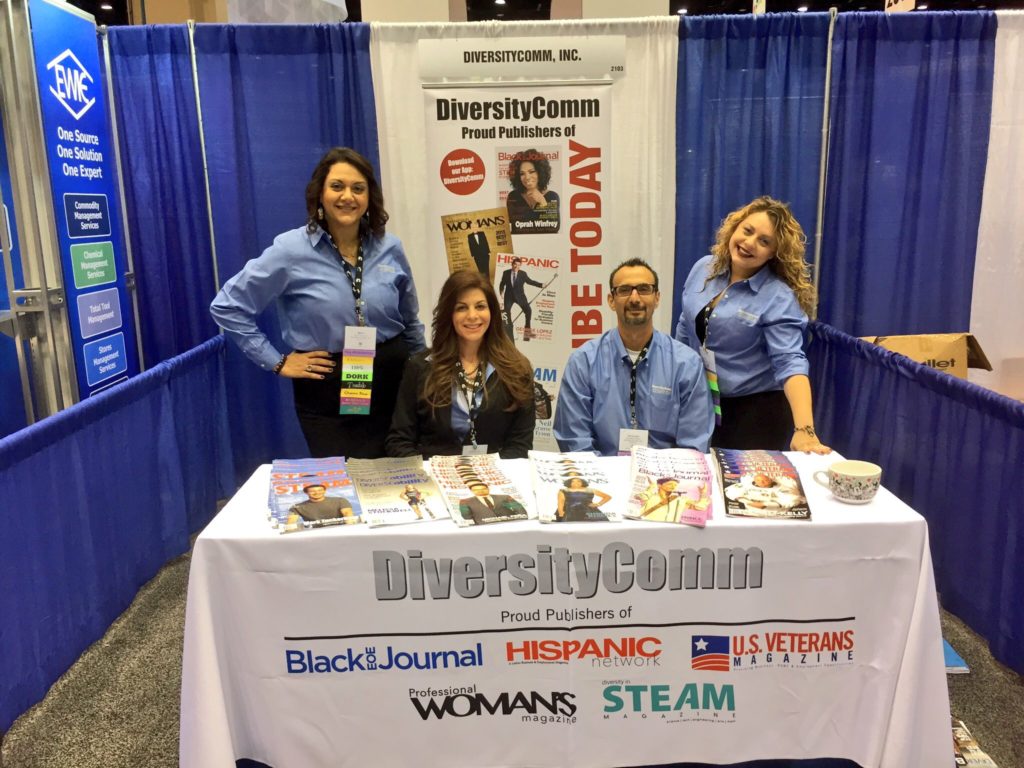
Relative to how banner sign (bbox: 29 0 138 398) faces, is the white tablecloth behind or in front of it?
in front

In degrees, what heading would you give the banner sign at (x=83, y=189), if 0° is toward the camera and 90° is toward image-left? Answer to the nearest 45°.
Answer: approximately 315°

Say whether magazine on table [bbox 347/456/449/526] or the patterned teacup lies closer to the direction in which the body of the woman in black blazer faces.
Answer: the magazine on table

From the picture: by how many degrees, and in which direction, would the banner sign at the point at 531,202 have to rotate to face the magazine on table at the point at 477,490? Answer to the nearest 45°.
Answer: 0° — it already faces it

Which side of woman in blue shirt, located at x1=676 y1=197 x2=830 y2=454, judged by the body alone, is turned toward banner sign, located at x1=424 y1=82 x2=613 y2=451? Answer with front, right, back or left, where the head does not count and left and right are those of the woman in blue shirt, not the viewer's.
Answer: right

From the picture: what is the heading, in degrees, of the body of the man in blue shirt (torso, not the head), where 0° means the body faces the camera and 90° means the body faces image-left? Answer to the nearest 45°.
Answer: approximately 0°

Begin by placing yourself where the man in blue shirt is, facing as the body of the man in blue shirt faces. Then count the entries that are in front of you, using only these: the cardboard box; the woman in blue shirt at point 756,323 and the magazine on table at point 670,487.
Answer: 1
